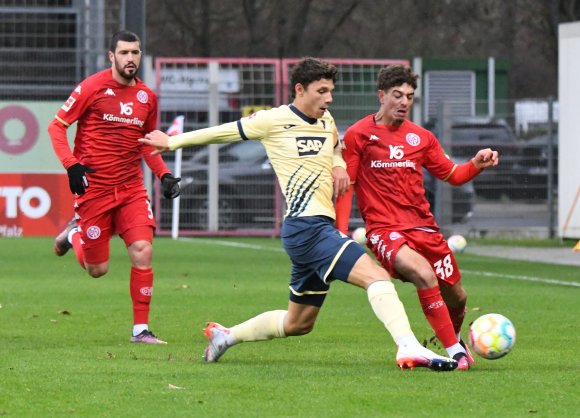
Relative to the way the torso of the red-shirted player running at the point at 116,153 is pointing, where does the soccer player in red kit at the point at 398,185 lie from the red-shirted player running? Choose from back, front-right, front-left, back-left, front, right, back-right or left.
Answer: front

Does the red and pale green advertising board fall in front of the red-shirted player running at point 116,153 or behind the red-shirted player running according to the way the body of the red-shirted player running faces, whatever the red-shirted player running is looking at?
behind

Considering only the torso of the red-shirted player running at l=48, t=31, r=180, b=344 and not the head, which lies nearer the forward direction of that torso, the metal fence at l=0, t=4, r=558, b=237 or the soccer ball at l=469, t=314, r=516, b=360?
the soccer ball

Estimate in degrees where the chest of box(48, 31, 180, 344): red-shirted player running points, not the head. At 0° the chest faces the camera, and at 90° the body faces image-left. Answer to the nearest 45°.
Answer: approximately 315°

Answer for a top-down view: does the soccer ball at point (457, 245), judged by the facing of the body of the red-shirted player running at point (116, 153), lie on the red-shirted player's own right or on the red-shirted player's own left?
on the red-shirted player's own left

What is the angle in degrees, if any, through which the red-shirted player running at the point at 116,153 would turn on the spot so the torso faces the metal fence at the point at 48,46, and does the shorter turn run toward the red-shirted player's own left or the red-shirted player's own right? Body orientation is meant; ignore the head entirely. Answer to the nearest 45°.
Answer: approximately 135° to the red-shirted player's own left

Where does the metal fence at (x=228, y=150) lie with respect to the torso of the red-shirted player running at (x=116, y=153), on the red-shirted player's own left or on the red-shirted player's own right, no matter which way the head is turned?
on the red-shirted player's own left

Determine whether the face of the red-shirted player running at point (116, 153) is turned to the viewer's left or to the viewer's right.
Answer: to the viewer's right

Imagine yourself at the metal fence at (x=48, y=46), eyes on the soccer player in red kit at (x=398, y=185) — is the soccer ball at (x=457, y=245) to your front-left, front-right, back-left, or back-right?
front-left

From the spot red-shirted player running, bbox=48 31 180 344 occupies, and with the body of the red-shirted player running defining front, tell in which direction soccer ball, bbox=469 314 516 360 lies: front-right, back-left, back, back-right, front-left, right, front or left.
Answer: front
